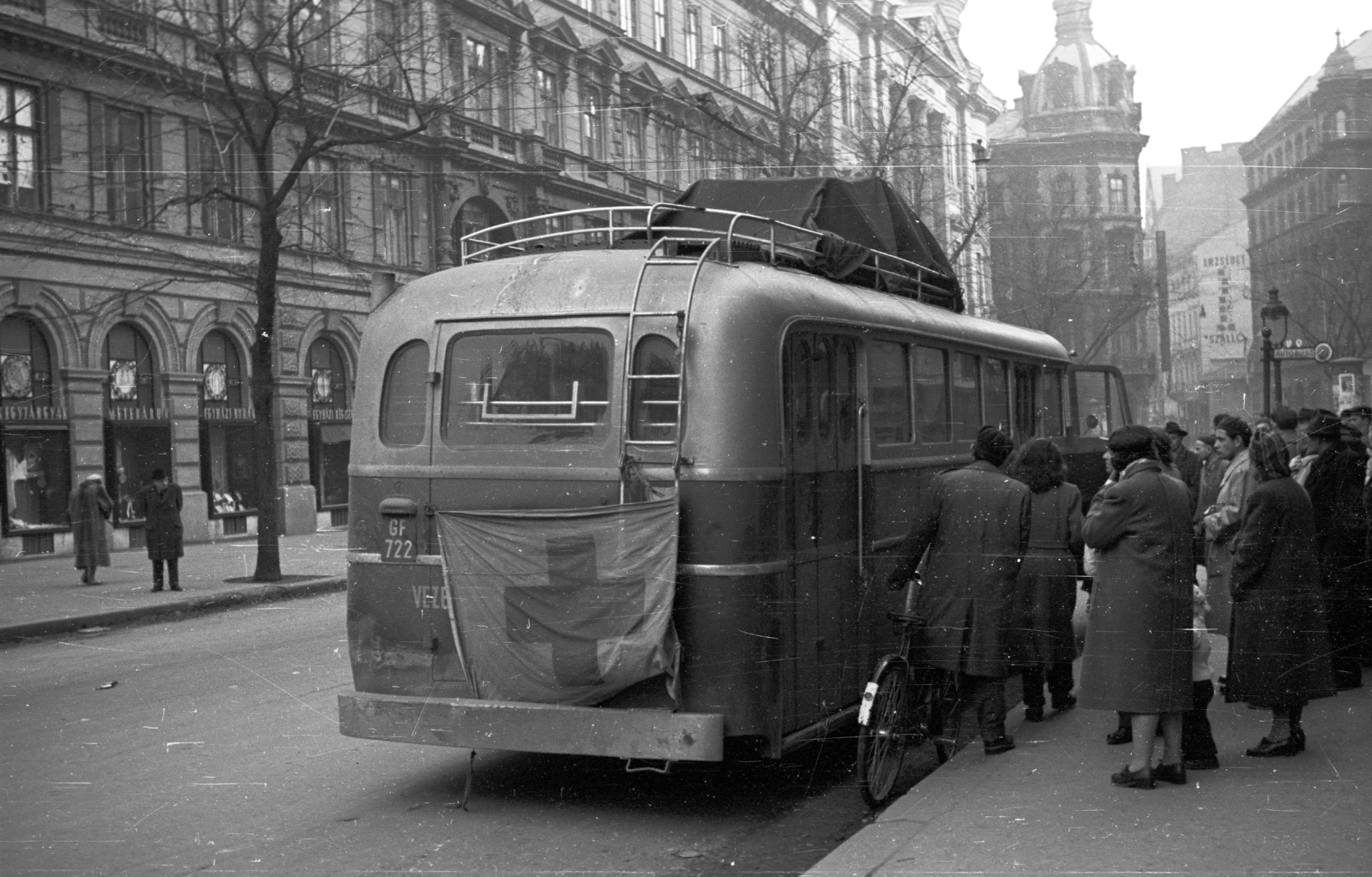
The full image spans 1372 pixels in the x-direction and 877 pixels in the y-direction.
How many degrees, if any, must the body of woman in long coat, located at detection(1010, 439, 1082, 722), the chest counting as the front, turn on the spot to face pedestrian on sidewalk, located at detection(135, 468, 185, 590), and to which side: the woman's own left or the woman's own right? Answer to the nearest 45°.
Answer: approximately 45° to the woman's own left

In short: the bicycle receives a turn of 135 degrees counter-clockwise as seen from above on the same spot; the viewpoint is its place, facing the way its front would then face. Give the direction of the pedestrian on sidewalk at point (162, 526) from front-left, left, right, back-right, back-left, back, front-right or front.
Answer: front-right

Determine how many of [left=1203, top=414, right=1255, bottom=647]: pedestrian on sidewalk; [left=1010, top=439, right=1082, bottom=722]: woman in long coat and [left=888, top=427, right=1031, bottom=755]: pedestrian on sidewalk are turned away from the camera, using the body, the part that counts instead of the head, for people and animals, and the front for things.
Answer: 2

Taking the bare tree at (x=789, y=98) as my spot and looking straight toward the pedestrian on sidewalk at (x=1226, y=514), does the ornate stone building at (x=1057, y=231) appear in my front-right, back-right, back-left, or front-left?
back-left

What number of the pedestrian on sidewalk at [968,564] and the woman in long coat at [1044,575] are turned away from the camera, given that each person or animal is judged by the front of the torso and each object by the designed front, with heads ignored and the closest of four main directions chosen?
2

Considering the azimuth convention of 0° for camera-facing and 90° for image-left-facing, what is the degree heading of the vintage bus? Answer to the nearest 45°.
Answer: approximately 225°

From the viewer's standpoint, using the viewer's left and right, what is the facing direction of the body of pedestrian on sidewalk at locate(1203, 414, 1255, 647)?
facing to the left of the viewer

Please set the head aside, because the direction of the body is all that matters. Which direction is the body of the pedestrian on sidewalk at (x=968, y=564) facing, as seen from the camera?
away from the camera

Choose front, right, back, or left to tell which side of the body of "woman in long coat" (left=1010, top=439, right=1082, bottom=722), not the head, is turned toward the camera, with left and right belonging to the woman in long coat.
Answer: back
